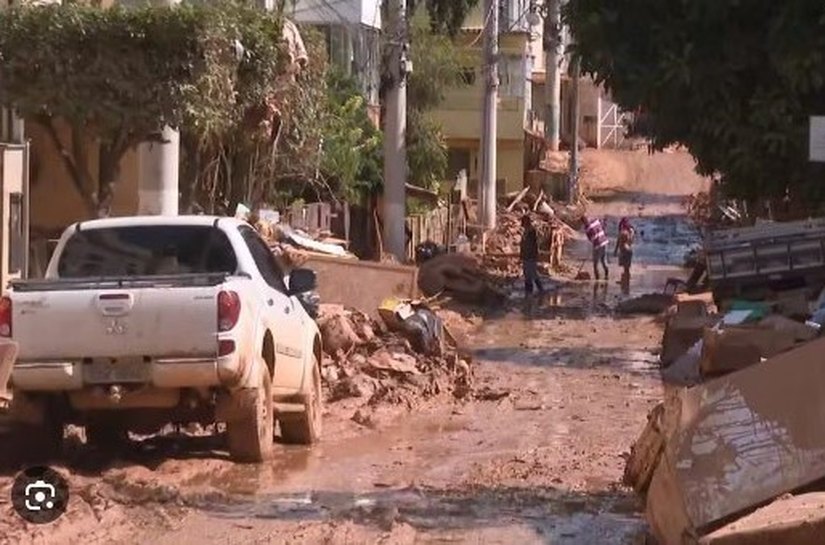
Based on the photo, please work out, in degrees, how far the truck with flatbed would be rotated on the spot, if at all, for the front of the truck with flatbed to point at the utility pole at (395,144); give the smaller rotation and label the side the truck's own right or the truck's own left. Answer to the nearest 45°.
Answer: approximately 135° to the truck's own left

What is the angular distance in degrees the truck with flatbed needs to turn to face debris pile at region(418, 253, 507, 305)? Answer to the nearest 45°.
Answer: approximately 135° to its left

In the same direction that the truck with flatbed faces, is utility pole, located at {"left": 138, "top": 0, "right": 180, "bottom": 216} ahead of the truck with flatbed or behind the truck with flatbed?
behind
